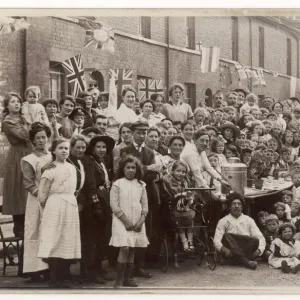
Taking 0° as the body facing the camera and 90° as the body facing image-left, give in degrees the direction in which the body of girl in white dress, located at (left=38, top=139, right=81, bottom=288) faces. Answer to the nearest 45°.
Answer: approximately 315°

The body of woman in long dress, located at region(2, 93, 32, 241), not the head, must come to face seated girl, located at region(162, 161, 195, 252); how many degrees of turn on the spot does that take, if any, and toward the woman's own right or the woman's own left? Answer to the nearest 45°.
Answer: approximately 45° to the woman's own left
